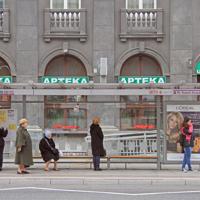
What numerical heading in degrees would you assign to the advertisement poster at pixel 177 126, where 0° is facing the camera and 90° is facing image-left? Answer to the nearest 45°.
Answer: approximately 0°

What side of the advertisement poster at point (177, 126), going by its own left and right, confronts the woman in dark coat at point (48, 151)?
right

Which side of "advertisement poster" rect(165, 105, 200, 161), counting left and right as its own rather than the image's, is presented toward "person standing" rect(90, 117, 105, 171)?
right

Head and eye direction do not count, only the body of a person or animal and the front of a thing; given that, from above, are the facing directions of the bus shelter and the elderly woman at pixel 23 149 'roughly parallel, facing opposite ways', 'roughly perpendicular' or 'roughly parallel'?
roughly perpendicular

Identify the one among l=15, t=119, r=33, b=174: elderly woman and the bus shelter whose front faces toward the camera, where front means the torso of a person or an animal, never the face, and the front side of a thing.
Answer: the bus shelter

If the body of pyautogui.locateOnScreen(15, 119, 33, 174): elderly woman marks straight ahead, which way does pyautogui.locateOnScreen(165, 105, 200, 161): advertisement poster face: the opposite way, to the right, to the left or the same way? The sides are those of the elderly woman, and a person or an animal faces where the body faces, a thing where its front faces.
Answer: to the right

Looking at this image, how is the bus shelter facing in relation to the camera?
toward the camera

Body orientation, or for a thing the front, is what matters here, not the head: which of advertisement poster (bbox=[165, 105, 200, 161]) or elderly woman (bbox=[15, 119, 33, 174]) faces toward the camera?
the advertisement poster

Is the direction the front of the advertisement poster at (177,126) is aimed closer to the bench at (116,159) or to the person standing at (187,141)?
the person standing

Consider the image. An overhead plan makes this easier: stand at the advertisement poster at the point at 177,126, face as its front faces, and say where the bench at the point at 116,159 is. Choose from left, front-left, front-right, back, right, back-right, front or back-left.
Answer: right
